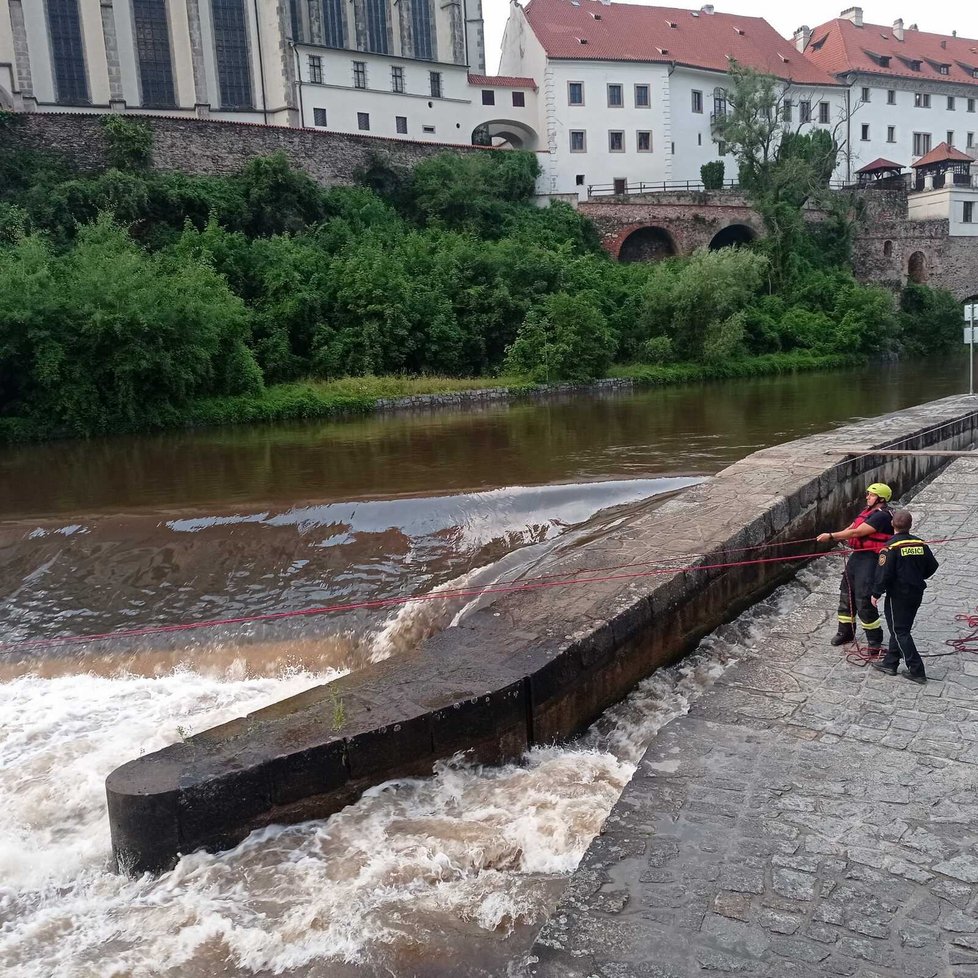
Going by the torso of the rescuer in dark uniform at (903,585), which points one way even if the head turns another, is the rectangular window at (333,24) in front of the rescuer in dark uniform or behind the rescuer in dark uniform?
in front

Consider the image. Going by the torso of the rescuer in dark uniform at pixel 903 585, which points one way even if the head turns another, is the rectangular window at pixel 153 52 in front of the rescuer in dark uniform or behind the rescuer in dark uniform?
in front

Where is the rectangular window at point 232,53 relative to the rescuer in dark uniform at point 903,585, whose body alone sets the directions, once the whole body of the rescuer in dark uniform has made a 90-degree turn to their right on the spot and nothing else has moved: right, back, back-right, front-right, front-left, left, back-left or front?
left

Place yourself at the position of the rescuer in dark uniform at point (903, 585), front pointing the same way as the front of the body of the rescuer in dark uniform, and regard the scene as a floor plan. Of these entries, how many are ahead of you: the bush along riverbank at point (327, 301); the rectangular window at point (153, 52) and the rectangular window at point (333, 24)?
3

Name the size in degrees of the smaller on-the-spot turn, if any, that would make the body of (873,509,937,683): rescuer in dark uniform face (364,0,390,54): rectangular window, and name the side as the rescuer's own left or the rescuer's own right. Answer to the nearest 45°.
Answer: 0° — they already face it

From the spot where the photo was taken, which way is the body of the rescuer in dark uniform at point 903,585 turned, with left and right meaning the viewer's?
facing away from the viewer and to the left of the viewer

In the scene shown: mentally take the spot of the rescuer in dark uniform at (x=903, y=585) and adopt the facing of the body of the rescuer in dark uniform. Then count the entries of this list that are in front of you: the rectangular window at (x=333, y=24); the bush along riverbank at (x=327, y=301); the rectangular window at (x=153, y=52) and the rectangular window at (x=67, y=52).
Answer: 4

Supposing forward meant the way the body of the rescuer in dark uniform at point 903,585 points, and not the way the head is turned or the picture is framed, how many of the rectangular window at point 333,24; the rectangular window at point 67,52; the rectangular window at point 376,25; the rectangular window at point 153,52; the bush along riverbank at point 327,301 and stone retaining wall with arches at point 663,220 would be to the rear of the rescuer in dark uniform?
0

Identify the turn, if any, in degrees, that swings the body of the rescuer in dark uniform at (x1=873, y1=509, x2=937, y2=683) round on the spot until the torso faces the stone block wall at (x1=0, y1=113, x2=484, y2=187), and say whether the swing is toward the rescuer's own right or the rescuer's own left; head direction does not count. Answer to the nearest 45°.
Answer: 0° — they already face it

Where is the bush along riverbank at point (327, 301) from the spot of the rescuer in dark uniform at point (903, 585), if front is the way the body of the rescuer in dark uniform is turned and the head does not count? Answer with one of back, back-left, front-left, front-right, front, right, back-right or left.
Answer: front
